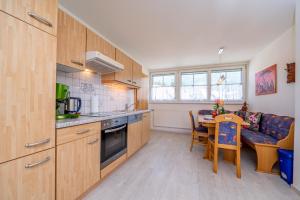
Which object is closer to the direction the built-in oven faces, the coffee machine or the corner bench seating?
the corner bench seating

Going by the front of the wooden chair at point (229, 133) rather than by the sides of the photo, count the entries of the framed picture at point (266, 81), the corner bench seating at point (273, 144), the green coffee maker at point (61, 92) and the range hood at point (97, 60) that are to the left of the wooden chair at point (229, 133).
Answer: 2

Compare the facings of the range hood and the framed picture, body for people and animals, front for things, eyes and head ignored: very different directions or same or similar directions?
very different directions

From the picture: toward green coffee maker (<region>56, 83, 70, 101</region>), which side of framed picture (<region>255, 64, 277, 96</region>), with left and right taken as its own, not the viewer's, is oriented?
front

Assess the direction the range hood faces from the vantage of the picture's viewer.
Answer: facing the viewer and to the right of the viewer

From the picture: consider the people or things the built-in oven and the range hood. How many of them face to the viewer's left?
0

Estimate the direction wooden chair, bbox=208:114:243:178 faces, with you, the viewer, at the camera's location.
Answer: facing away from the viewer and to the left of the viewer

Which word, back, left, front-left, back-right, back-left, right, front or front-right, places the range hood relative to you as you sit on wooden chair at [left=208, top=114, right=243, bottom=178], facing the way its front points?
left

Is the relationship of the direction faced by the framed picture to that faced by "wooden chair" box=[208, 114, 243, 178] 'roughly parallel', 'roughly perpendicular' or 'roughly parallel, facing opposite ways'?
roughly perpendicular
